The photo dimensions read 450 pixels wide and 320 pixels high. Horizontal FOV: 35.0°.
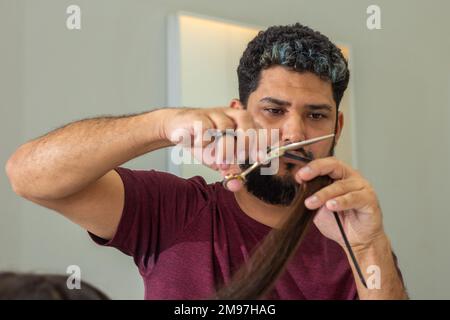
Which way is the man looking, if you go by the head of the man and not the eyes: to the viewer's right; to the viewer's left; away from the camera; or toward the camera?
toward the camera

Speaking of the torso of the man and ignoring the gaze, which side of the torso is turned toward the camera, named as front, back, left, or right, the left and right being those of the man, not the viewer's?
front
